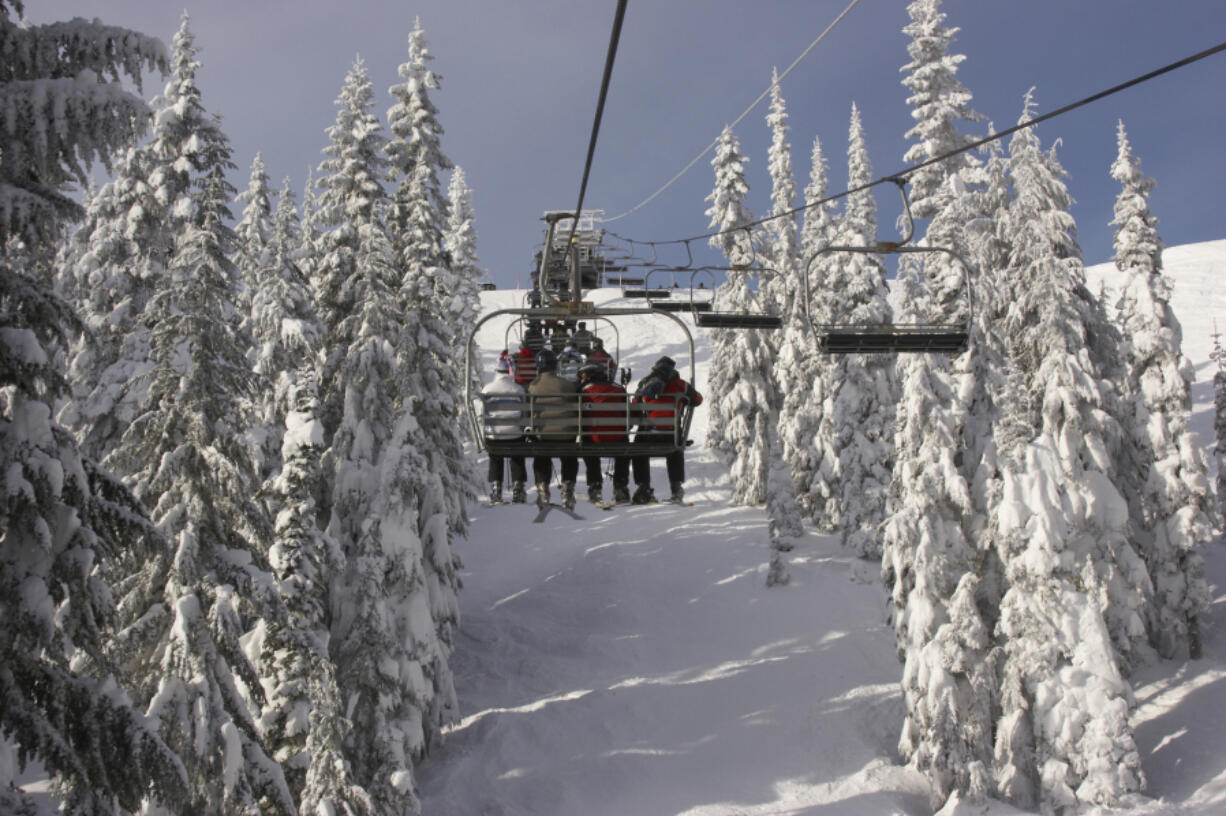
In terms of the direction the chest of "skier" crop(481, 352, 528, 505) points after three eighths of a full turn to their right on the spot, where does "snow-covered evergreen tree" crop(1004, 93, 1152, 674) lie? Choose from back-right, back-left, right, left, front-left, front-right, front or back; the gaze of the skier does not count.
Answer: left

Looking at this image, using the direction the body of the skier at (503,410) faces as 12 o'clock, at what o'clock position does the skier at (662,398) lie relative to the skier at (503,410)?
the skier at (662,398) is roughly at 3 o'clock from the skier at (503,410).

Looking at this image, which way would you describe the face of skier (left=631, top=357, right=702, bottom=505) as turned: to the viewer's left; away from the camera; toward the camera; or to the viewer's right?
away from the camera

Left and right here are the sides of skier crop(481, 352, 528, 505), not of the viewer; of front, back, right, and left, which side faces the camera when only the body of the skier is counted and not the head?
back

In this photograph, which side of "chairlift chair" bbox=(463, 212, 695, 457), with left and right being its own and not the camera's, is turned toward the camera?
back
